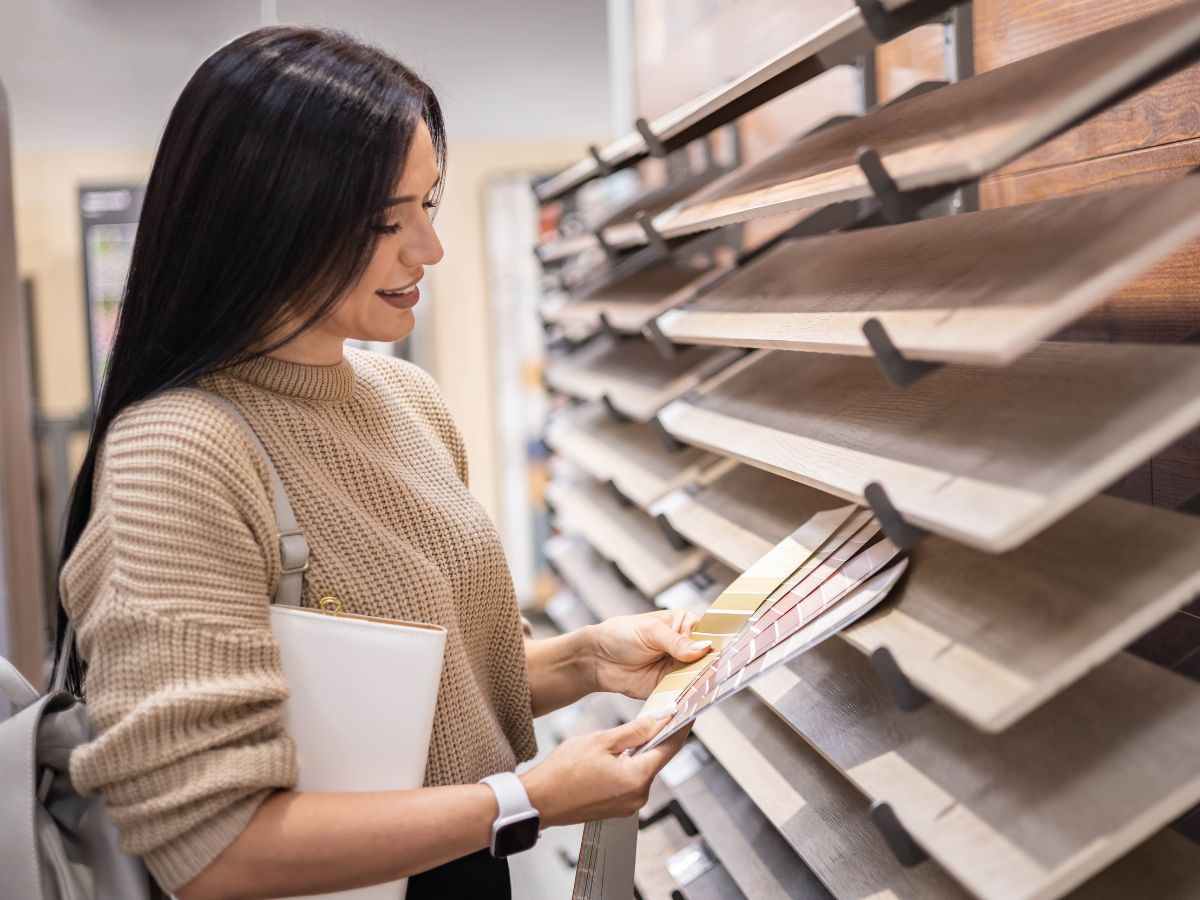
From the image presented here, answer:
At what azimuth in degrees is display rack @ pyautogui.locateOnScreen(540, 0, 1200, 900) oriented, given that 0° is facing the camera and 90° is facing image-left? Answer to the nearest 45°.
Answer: approximately 45°

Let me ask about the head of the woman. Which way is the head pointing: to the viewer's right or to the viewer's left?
to the viewer's right
